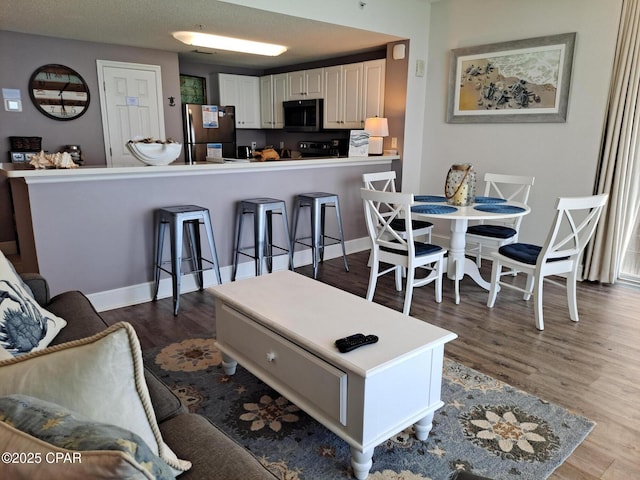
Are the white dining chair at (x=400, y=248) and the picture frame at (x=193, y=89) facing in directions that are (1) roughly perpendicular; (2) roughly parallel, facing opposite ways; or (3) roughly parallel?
roughly perpendicular

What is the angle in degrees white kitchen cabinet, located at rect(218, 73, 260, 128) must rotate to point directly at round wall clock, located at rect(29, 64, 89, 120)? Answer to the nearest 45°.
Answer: approximately 45° to its right

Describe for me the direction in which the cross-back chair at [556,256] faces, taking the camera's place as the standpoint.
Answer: facing away from the viewer and to the left of the viewer

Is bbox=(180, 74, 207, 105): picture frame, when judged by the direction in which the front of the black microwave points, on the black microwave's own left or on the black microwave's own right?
on the black microwave's own right

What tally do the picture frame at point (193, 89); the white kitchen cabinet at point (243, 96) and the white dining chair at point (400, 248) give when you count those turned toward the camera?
2

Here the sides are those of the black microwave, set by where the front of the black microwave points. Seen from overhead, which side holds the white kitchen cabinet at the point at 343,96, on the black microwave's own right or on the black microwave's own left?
on the black microwave's own left

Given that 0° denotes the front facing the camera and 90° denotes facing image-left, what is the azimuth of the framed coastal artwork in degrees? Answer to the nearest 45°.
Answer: approximately 45°

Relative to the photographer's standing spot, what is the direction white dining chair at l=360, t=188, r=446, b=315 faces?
facing away from the viewer and to the right of the viewer

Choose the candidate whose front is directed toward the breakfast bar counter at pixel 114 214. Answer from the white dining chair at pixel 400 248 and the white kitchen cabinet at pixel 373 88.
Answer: the white kitchen cabinet

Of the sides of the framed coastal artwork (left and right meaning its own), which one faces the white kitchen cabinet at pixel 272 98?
right

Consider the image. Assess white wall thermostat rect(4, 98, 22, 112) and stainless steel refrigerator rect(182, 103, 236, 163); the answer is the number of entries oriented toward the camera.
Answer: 2

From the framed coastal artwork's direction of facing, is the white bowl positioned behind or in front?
in front

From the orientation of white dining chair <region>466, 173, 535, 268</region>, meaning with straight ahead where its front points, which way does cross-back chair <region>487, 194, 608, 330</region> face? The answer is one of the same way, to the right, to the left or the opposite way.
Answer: to the right
